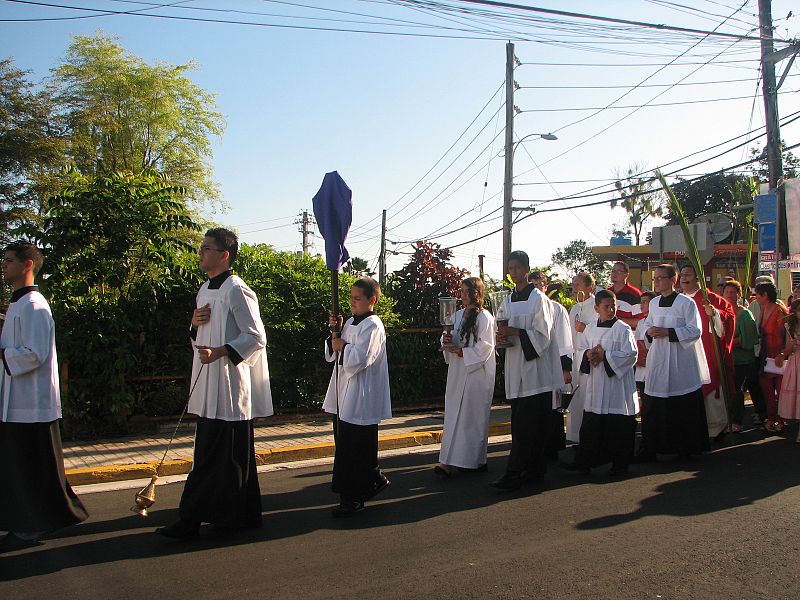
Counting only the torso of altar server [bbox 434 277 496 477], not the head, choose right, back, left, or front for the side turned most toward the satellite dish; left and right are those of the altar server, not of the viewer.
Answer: back

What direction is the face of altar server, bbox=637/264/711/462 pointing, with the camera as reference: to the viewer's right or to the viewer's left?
to the viewer's left

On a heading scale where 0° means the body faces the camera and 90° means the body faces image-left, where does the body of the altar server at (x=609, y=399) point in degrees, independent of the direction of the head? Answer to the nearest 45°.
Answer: approximately 45°

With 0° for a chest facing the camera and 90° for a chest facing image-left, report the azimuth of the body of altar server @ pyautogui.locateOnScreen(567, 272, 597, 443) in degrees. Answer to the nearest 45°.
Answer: approximately 45°

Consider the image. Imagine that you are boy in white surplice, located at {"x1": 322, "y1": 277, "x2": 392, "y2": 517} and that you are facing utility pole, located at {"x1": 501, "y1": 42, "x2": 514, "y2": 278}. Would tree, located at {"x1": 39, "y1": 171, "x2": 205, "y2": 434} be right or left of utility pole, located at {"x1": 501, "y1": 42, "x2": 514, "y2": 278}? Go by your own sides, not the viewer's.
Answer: left

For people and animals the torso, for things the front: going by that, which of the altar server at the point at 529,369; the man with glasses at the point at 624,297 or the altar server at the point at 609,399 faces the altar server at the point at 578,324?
the man with glasses
